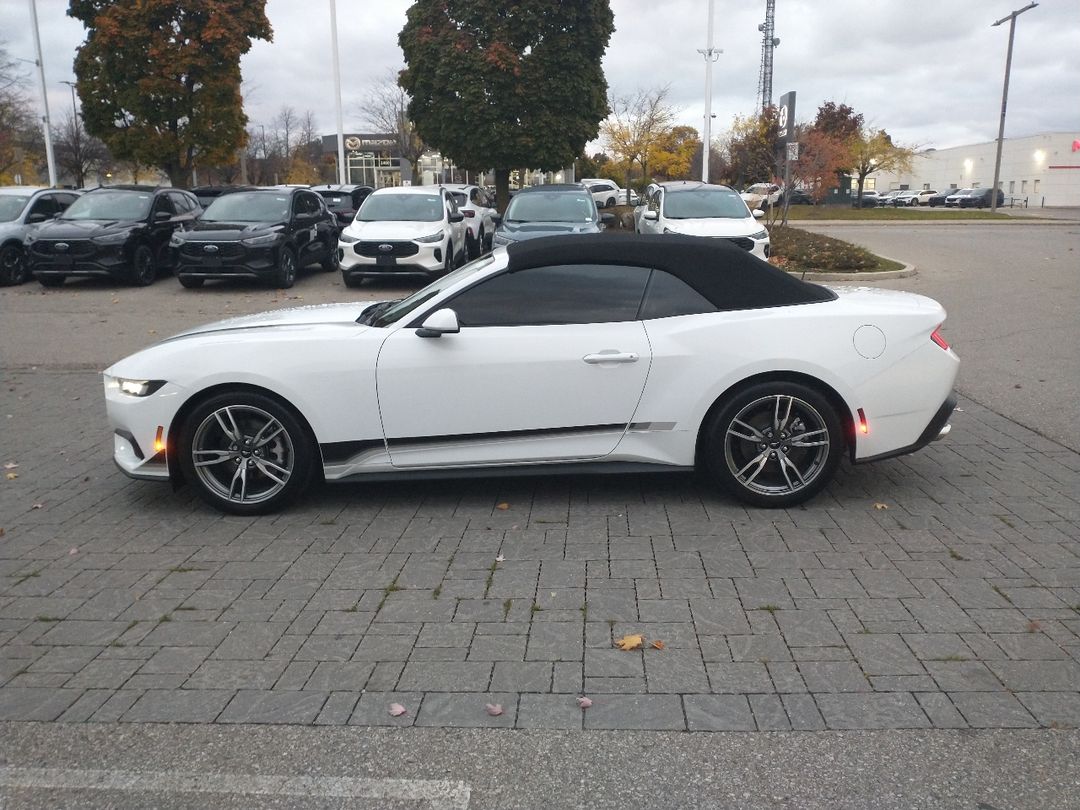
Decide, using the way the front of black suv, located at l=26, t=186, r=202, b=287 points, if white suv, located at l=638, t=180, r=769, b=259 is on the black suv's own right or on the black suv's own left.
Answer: on the black suv's own left

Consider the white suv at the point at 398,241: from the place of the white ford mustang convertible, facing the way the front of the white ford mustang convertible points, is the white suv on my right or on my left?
on my right

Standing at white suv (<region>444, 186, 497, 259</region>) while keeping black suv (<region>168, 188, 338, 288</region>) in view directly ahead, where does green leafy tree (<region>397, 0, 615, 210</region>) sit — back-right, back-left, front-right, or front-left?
back-right

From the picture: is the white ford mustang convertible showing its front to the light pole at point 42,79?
no

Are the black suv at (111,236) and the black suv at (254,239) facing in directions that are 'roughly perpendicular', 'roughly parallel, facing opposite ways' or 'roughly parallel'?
roughly parallel

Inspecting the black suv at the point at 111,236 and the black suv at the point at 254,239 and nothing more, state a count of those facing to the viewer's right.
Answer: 0

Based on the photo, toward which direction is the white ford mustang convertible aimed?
to the viewer's left

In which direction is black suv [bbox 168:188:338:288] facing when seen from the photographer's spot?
facing the viewer and to the left of the viewer

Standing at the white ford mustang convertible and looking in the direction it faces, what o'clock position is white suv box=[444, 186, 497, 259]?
The white suv is roughly at 3 o'clock from the white ford mustang convertible.

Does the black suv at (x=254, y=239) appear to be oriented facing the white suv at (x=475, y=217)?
no

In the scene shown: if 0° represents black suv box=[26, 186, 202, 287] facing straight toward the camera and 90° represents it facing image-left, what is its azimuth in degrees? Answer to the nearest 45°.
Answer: approximately 45°

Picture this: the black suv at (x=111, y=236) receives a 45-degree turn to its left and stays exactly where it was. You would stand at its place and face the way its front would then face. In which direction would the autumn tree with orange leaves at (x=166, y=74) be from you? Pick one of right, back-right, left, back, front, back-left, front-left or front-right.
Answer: back

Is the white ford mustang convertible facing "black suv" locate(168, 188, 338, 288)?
no

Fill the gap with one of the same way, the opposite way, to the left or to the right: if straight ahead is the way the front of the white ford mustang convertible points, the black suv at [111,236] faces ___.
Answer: to the left

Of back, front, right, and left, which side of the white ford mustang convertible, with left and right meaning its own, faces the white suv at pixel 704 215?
right

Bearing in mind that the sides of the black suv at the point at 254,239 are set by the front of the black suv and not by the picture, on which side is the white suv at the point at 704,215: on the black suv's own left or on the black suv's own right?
on the black suv's own left

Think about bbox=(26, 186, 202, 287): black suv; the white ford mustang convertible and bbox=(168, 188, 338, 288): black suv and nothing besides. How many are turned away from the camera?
0
